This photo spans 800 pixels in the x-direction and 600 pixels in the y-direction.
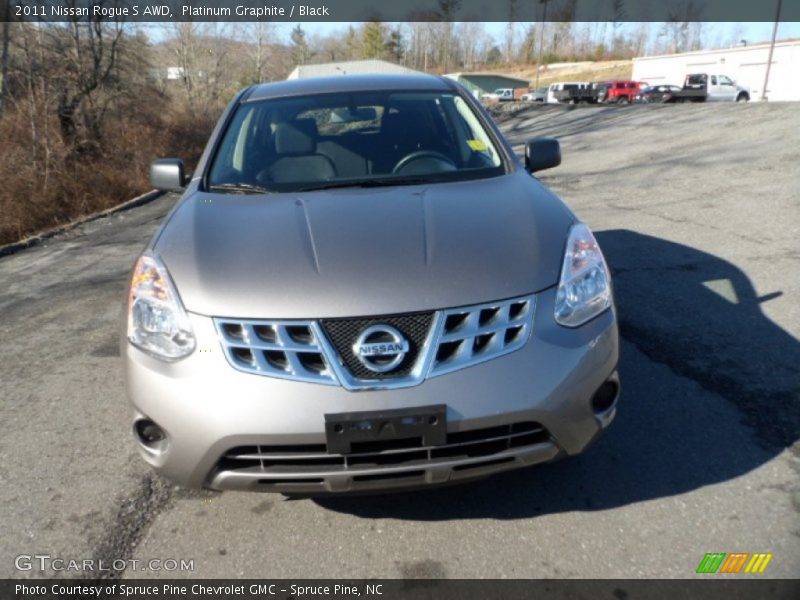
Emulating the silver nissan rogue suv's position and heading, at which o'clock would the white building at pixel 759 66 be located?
The white building is roughly at 7 o'clock from the silver nissan rogue suv.

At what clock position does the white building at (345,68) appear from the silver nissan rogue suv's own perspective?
The white building is roughly at 6 o'clock from the silver nissan rogue suv.

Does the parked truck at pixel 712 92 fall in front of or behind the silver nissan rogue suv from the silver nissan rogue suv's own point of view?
behind

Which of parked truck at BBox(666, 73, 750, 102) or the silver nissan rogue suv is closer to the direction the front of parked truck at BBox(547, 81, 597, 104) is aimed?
the silver nissan rogue suv

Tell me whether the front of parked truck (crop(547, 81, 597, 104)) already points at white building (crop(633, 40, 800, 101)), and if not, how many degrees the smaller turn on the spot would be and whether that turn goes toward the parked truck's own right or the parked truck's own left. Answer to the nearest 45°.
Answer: approximately 135° to the parked truck's own left

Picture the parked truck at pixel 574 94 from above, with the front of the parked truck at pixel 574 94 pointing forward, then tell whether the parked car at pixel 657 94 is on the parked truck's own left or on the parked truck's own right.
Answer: on the parked truck's own left

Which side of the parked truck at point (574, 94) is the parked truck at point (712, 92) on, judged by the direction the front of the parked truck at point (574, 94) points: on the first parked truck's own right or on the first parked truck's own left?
on the first parked truck's own left

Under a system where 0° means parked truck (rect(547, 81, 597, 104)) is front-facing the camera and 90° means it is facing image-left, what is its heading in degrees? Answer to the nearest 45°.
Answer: approximately 45°

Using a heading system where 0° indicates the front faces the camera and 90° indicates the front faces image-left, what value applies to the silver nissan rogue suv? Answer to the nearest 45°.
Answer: approximately 0°
